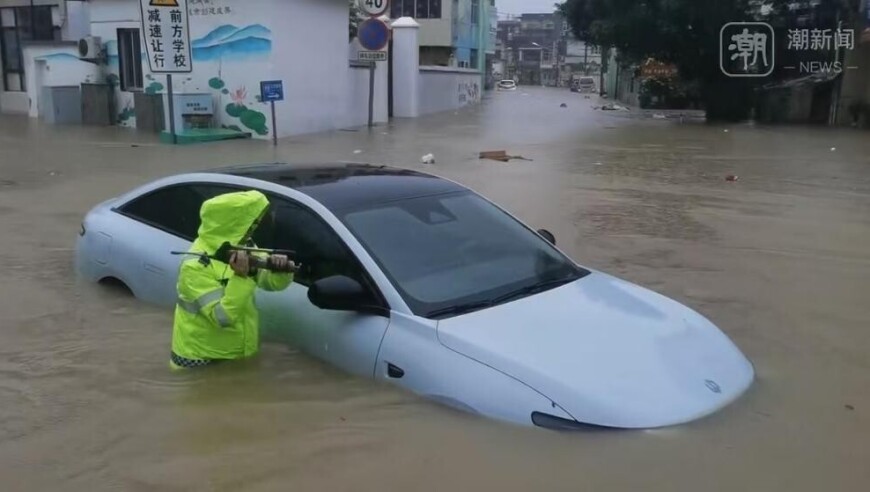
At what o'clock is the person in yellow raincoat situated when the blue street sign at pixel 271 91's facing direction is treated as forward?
The person in yellow raincoat is roughly at 12 o'clock from the blue street sign.

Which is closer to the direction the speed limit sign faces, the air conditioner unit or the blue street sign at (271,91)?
the blue street sign

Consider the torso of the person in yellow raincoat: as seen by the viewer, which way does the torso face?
to the viewer's right

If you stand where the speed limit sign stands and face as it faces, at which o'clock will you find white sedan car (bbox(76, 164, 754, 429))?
The white sedan car is roughly at 12 o'clock from the speed limit sign.

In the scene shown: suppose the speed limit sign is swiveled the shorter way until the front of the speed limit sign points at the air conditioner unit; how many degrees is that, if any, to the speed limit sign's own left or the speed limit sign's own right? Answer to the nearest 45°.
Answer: approximately 135° to the speed limit sign's own right

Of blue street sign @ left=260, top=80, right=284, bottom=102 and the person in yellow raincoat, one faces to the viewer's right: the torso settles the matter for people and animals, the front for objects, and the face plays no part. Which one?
the person in yellow raincoat

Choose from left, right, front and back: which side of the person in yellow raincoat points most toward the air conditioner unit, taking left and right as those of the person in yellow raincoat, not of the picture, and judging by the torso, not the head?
left

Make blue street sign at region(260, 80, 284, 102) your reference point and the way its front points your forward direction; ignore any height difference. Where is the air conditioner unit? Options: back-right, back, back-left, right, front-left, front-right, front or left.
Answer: back-right
